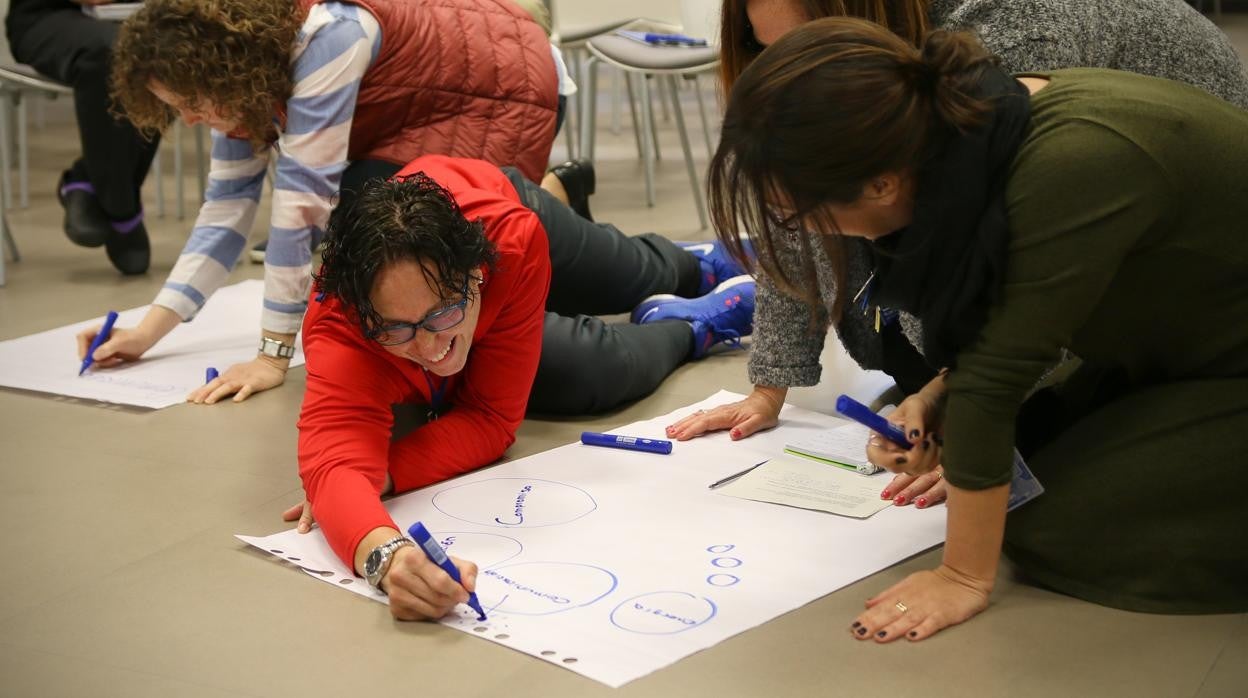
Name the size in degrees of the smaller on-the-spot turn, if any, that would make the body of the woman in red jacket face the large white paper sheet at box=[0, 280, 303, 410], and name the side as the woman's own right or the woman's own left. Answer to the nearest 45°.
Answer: approximately 90° to the woman's own right

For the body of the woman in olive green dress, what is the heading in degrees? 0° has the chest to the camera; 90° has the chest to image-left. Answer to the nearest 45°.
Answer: approximately 90°

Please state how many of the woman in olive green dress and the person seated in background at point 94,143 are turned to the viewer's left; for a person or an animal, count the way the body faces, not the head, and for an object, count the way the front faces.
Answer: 1

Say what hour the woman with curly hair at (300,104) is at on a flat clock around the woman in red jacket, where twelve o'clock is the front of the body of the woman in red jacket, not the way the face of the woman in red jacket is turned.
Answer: The woman with curly hair is roughly at 4 o'clock from the woman in red jacket.

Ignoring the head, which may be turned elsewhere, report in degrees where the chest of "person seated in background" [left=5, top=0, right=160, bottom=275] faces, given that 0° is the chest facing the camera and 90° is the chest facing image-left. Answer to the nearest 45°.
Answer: approximately 315°
